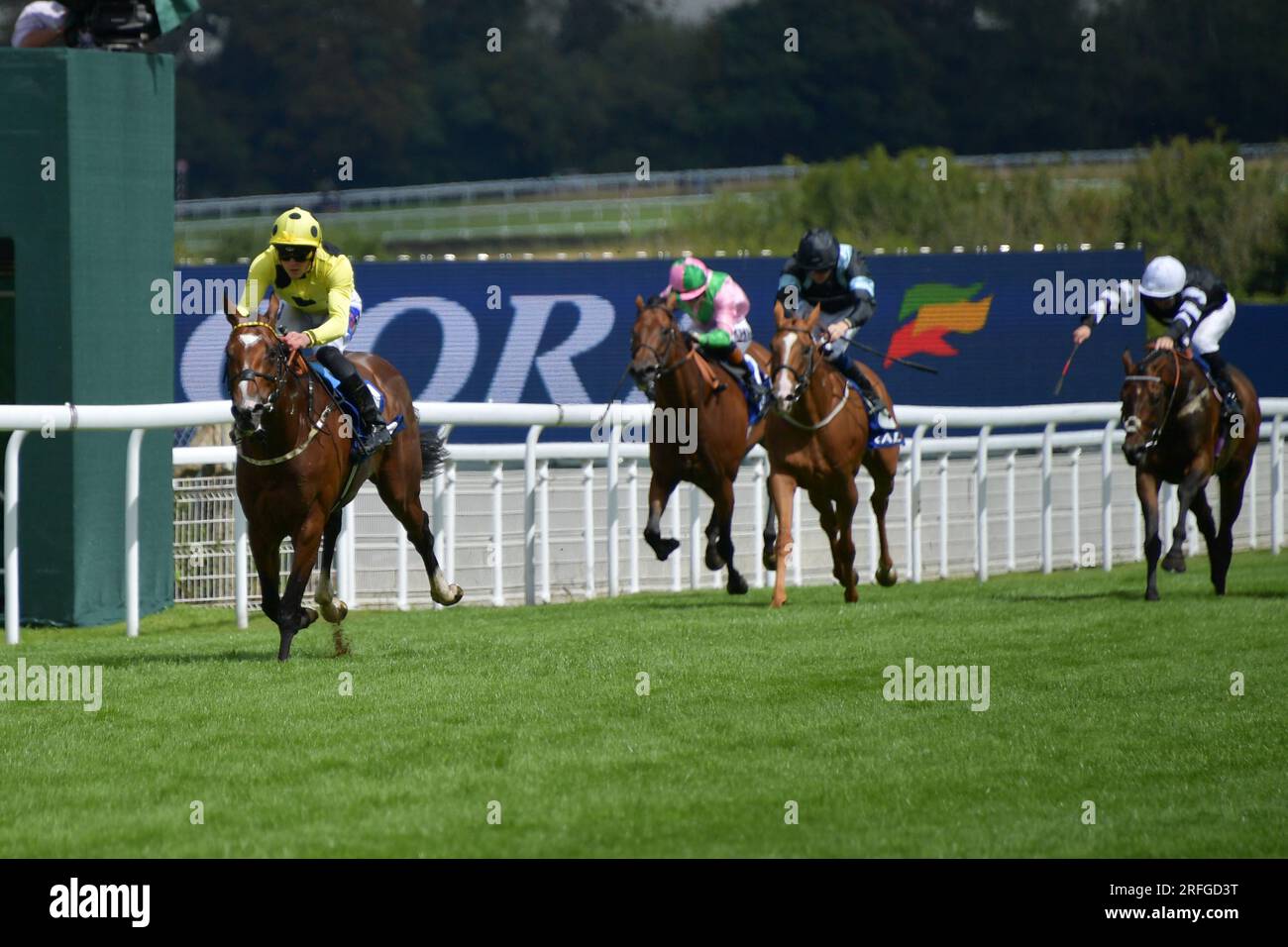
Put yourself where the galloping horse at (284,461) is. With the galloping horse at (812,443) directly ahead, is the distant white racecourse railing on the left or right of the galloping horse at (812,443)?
left

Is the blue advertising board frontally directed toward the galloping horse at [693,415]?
yes

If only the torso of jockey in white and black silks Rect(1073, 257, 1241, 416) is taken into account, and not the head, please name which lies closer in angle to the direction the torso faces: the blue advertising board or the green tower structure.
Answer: the green tower structure

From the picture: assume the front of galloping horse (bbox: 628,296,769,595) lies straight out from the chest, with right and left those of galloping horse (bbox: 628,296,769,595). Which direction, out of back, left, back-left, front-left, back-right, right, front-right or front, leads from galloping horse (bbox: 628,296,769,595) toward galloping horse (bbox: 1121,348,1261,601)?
back-left

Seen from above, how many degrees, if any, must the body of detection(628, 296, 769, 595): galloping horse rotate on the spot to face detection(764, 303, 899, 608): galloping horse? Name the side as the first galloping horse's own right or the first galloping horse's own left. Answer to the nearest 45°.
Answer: approximately 135° to the first galloping horse's own left

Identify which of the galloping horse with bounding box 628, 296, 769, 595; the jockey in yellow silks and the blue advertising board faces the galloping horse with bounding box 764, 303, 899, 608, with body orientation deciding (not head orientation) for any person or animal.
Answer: the blue advertising board

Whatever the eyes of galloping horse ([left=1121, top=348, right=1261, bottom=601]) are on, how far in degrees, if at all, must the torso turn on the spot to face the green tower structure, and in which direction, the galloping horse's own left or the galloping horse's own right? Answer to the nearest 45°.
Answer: approximately 45° to the galloping horse's own right

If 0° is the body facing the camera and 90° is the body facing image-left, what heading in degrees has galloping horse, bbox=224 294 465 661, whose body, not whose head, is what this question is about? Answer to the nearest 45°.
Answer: approximately 45°

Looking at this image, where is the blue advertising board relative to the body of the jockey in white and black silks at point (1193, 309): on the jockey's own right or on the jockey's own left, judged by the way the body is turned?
on the jockey's own right

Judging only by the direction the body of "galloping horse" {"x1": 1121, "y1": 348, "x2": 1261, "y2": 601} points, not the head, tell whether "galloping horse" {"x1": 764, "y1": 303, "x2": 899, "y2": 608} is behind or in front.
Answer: in front
